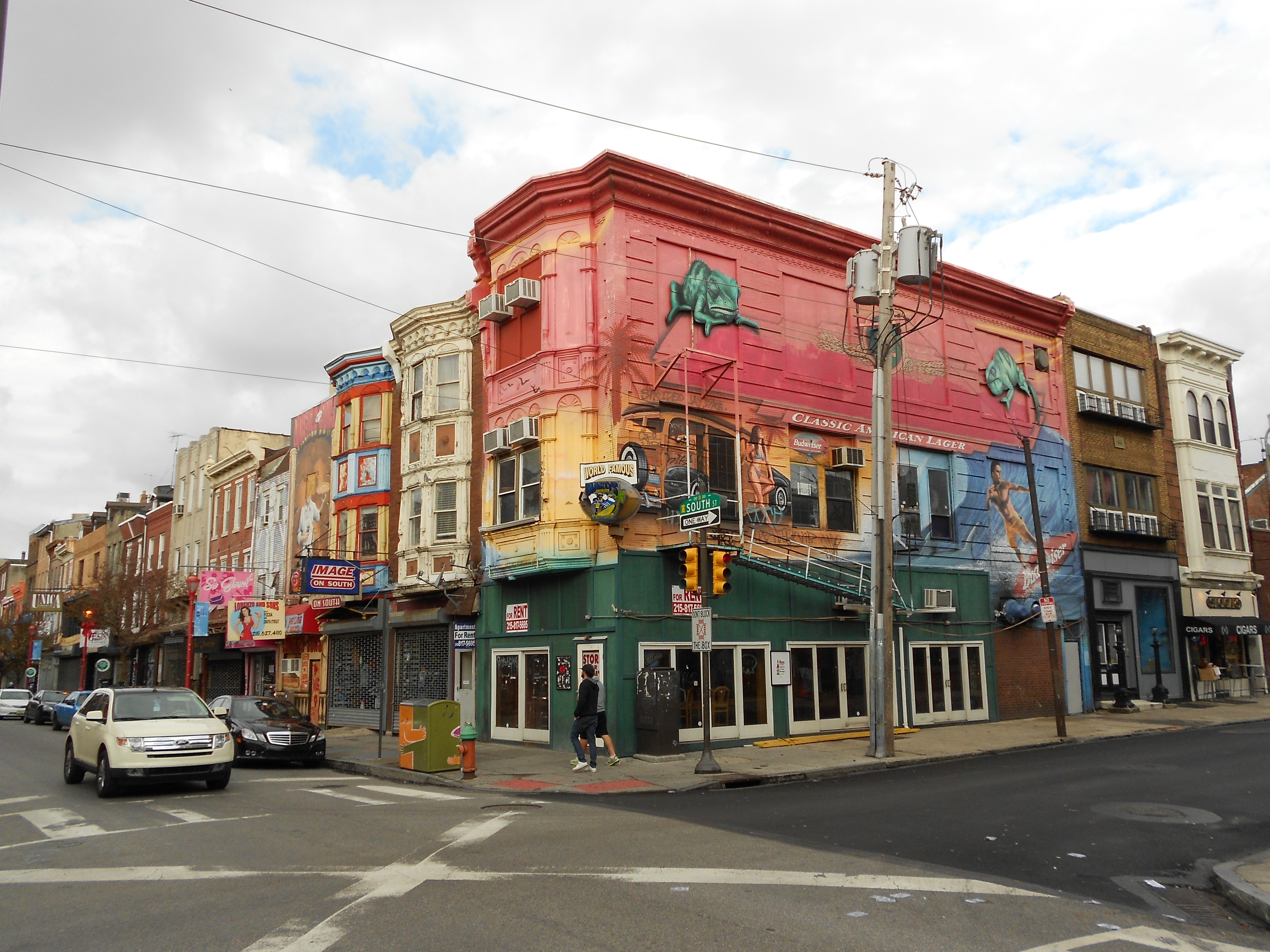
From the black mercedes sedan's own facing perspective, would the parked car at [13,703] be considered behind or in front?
behind

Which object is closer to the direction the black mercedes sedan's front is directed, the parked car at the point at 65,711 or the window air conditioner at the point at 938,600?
the window air conditioner

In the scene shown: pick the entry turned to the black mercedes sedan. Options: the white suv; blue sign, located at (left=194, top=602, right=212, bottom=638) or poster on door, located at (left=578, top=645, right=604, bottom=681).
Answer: the blue sign

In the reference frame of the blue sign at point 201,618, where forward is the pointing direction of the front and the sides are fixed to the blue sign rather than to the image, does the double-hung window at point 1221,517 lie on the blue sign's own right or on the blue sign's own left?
on the blue sign's own left

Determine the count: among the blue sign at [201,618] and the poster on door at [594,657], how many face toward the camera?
2

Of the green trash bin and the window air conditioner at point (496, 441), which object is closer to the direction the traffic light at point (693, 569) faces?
the green trash bin

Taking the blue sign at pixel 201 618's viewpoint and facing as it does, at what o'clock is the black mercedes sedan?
The black mercedes sedan is roughly at 12 o'clock from the blue sign.

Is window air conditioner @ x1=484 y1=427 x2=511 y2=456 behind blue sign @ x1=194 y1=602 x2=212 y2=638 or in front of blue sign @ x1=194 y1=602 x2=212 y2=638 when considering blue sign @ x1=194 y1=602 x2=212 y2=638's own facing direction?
in front

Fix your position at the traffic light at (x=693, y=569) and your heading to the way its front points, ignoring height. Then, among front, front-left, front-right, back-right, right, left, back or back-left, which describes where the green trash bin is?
front-right
